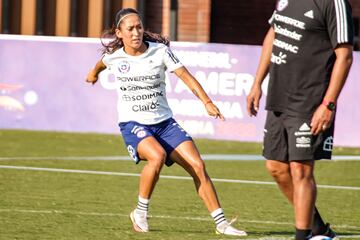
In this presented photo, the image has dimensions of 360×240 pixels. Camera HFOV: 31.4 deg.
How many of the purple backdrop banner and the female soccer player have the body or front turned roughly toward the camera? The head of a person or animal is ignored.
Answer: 2

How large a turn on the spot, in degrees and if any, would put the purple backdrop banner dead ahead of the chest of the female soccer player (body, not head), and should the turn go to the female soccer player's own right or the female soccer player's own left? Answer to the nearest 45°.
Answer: approximately 180°

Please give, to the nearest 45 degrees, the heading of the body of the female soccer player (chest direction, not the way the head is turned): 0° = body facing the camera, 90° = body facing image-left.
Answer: approximately 0°

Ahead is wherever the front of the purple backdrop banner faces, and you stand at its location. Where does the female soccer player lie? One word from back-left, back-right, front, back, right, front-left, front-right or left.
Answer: front

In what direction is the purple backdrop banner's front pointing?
toward the camera

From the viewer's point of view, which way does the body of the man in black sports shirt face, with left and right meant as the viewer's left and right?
facing the viewer and to the left of the viewer

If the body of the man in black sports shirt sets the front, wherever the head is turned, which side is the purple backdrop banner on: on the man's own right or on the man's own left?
on the man's own right

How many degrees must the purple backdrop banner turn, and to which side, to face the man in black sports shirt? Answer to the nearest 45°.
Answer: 0° — it already faces them
